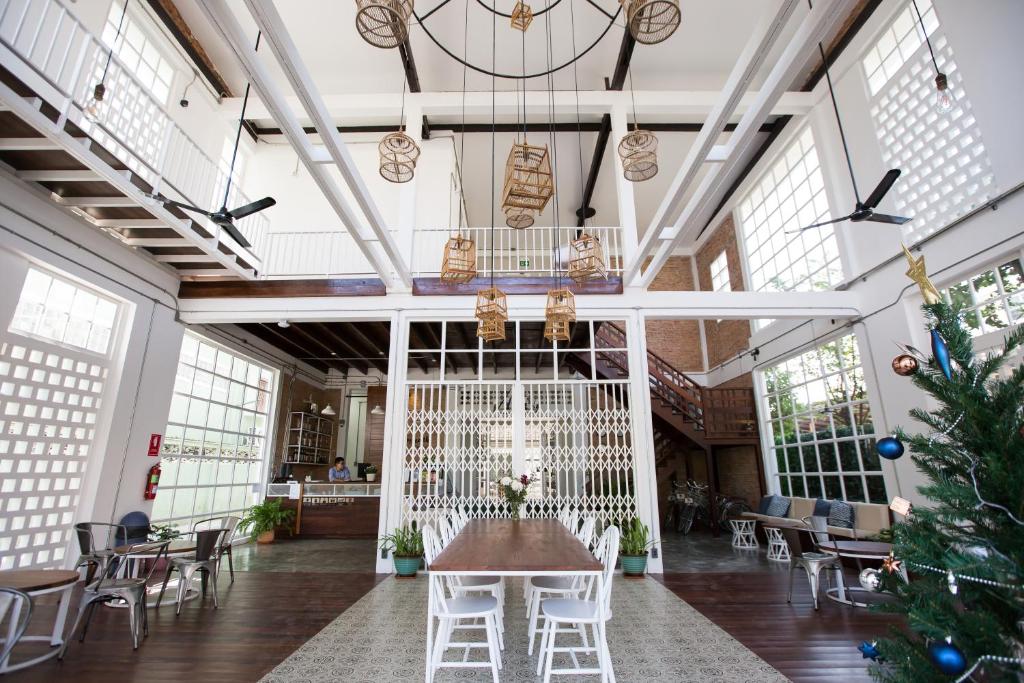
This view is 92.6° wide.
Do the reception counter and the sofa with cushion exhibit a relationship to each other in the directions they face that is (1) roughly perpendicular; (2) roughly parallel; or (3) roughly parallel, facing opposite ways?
roughly perpendicular

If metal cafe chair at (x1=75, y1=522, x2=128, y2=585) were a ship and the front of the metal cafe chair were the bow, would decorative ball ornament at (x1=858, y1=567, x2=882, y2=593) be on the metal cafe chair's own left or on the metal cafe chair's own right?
on the metal cafe chair's own right

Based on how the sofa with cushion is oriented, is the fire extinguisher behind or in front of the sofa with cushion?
in front

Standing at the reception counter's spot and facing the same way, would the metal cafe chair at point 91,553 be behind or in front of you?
in front

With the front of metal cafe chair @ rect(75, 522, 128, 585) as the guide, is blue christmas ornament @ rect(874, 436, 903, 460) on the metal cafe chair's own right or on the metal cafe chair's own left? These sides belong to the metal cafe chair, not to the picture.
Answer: on the metal cafe chair's own right

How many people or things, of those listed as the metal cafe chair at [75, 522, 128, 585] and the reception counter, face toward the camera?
1

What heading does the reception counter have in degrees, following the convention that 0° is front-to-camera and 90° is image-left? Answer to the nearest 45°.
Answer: approximately 0°

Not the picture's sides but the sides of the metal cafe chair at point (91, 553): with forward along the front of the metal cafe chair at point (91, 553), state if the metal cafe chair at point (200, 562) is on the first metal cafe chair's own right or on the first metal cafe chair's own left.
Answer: on the first metal cafe chair's own right

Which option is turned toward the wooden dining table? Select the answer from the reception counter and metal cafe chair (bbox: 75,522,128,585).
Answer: the reception counter

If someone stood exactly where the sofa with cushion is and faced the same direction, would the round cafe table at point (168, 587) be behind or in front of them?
in front

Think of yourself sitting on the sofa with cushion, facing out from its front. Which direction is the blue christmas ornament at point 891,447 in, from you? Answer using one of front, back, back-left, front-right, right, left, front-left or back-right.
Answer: front-left
